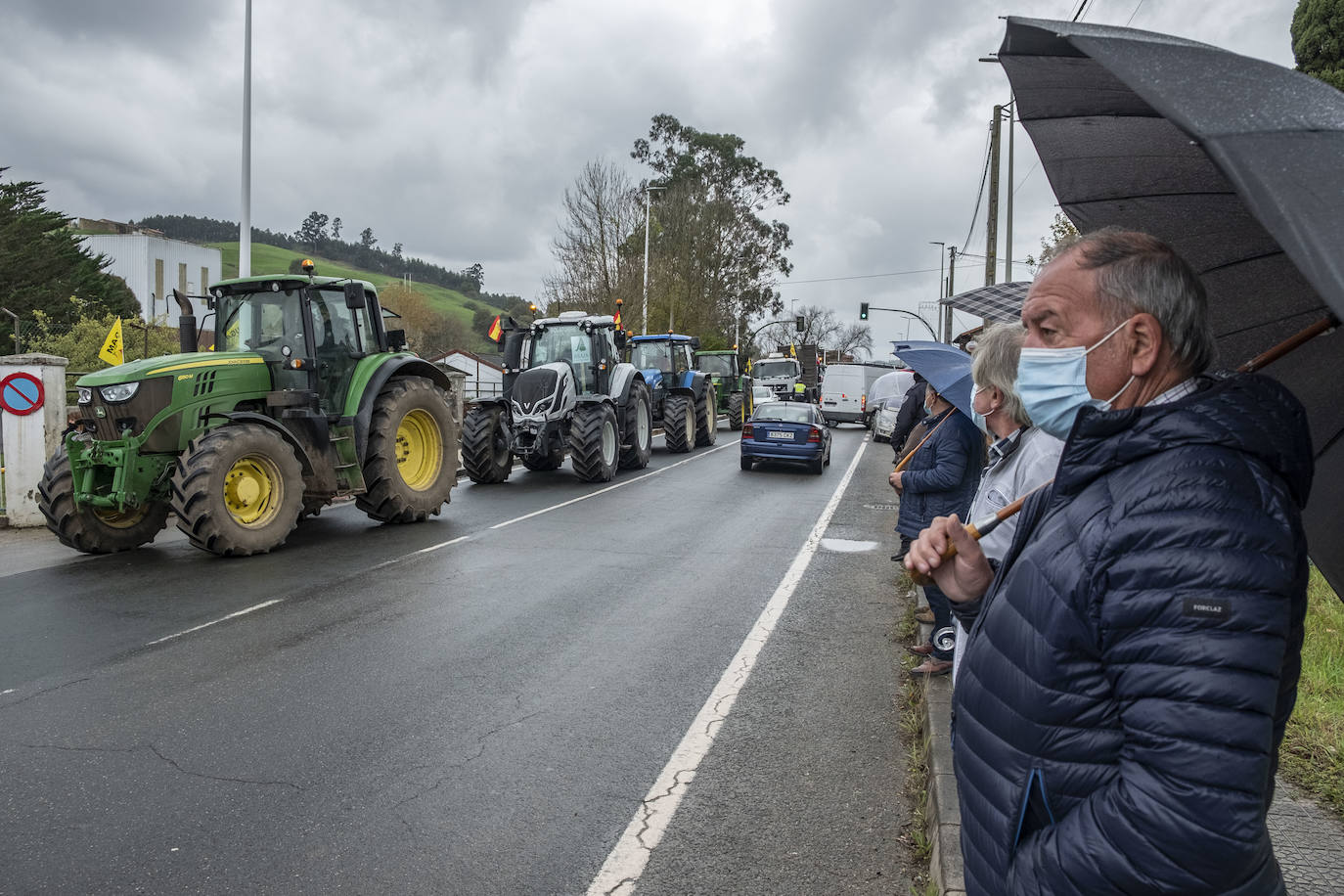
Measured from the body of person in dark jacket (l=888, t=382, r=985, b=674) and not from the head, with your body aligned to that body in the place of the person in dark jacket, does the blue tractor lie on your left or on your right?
on your right

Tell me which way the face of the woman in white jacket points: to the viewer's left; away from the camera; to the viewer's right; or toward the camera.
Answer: to the viewer's left

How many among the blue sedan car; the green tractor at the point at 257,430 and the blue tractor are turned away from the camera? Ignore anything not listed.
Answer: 1

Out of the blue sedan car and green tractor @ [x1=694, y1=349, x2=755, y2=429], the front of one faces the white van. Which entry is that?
the blue sedan car

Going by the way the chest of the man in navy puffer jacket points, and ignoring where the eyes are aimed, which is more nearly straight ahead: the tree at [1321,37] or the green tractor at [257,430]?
the green tractor

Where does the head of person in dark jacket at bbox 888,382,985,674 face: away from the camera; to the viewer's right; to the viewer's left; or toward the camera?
to the viewer's left

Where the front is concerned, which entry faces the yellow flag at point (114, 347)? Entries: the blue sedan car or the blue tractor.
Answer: the blue tractor

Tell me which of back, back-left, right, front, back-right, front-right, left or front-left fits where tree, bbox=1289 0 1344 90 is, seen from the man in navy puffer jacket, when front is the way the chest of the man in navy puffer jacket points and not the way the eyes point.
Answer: right

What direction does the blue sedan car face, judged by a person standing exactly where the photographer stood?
facing away from the viewer

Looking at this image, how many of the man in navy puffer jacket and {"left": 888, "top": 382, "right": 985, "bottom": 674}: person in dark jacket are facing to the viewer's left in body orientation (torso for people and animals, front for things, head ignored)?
2

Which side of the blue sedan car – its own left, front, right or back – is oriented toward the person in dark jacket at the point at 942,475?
back

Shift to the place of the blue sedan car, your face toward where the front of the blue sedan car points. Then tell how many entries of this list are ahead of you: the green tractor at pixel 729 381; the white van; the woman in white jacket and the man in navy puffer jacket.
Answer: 2

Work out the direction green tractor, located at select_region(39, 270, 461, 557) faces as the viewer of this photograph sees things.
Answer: facing the viewer and to the left of the viewer

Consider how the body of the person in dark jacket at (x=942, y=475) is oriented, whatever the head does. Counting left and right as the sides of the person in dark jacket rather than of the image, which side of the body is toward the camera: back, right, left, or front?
left
